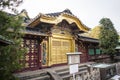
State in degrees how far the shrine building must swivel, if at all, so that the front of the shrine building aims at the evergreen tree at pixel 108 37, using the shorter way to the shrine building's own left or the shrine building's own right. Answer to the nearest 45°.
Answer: approximately 90° to the shrine building's own left

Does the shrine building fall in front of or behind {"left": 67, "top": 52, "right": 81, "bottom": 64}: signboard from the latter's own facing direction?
behind

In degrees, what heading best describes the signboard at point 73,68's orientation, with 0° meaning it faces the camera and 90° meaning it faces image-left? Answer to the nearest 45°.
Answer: approximately 0°

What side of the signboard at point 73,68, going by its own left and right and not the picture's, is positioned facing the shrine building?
back

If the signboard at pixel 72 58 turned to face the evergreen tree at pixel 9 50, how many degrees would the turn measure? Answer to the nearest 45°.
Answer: approximately 45° to its right

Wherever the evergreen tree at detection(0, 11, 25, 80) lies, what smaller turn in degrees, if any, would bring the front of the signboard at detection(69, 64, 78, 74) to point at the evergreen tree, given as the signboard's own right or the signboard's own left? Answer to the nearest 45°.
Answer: approximately 45° to the signboard's own right

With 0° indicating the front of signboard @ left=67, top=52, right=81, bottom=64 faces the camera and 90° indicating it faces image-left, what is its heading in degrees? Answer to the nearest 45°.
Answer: approximately 0°

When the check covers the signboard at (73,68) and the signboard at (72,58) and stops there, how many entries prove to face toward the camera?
2

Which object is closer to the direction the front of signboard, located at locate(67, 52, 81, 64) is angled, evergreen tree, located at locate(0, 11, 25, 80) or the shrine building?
the evergreen tree

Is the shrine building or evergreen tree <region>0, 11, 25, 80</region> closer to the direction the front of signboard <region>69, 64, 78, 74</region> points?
the evergreen tree

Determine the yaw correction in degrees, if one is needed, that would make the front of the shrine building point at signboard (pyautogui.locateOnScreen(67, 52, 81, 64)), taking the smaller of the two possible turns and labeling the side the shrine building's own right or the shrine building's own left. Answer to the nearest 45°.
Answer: approximately 45° to the shrine building's own right

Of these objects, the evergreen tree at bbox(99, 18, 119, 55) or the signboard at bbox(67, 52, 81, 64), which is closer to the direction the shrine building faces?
the signboard

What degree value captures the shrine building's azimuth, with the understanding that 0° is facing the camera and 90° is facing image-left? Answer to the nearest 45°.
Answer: approximately 315°

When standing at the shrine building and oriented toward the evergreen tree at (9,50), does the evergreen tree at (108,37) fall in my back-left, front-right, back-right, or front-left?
back-left
